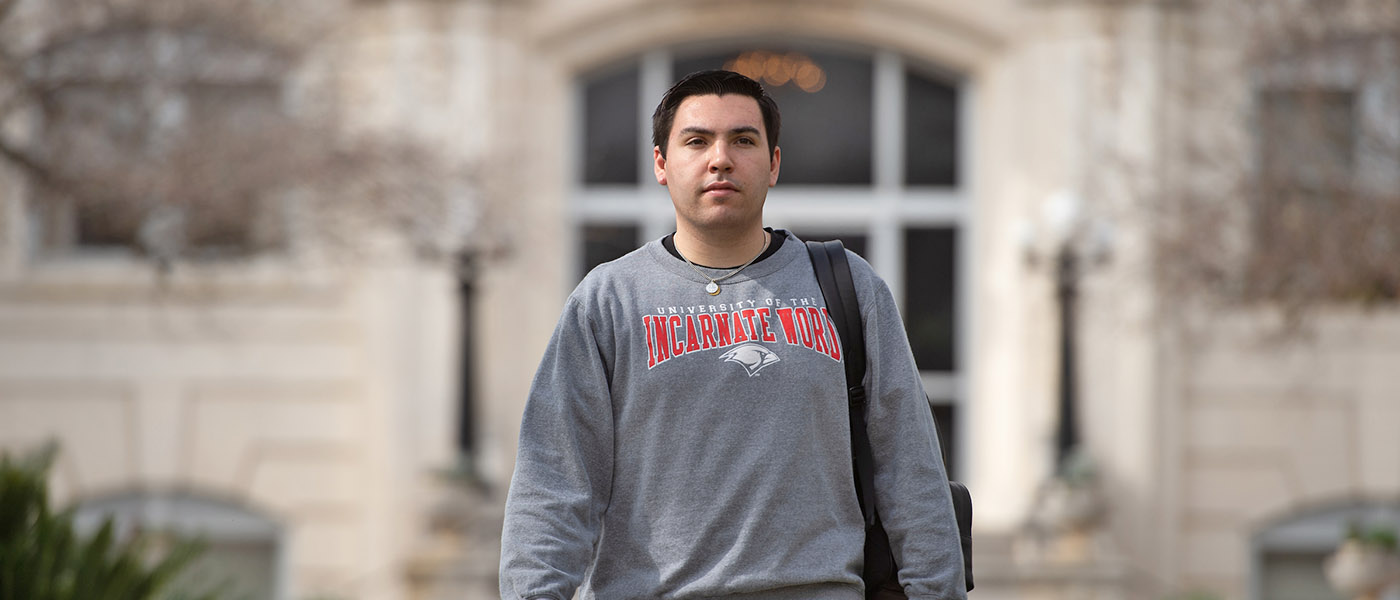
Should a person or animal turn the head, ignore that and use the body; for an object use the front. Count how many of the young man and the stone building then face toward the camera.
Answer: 2

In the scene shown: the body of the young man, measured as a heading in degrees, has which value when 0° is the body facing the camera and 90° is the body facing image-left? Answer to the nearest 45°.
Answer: approximately 0°

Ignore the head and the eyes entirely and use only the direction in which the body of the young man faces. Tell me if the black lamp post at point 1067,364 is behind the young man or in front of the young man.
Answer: behind

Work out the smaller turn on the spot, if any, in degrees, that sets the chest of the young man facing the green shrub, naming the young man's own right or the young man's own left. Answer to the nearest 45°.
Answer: approximately 135° to the young man's own right

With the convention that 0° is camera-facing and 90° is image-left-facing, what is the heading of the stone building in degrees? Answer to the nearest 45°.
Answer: approximately 0°

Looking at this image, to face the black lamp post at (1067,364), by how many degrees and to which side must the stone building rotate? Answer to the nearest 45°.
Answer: approximately 45° to its left

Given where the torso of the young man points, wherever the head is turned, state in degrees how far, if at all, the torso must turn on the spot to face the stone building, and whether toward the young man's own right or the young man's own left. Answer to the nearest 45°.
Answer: approximately 180°

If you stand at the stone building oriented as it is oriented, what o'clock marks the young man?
The young man is roughly at 12 o'clock from the stone building.
